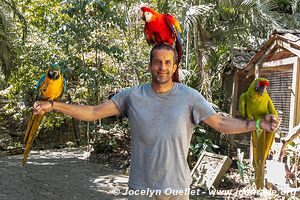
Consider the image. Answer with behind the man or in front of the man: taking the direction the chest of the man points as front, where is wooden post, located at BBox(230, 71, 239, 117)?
behind

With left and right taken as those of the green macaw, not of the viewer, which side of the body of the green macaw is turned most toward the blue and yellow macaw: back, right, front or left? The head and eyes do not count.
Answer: right

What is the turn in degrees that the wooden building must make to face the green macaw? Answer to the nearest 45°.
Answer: approximately 45° to its left

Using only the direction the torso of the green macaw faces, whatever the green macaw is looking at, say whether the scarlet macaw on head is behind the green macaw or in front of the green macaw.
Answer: behind

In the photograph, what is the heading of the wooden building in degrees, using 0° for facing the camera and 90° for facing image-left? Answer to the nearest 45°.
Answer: approximately 45°

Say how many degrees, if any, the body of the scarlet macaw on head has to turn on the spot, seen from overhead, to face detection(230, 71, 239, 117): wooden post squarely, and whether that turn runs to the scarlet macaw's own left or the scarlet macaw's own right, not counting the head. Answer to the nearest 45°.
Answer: approximately 135° to the scarlet macaw's own right

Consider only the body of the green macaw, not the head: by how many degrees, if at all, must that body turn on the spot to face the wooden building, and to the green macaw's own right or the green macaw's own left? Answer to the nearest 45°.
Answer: approximately 180°

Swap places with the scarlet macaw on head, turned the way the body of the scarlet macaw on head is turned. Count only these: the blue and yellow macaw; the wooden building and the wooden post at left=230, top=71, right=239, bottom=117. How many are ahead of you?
1
